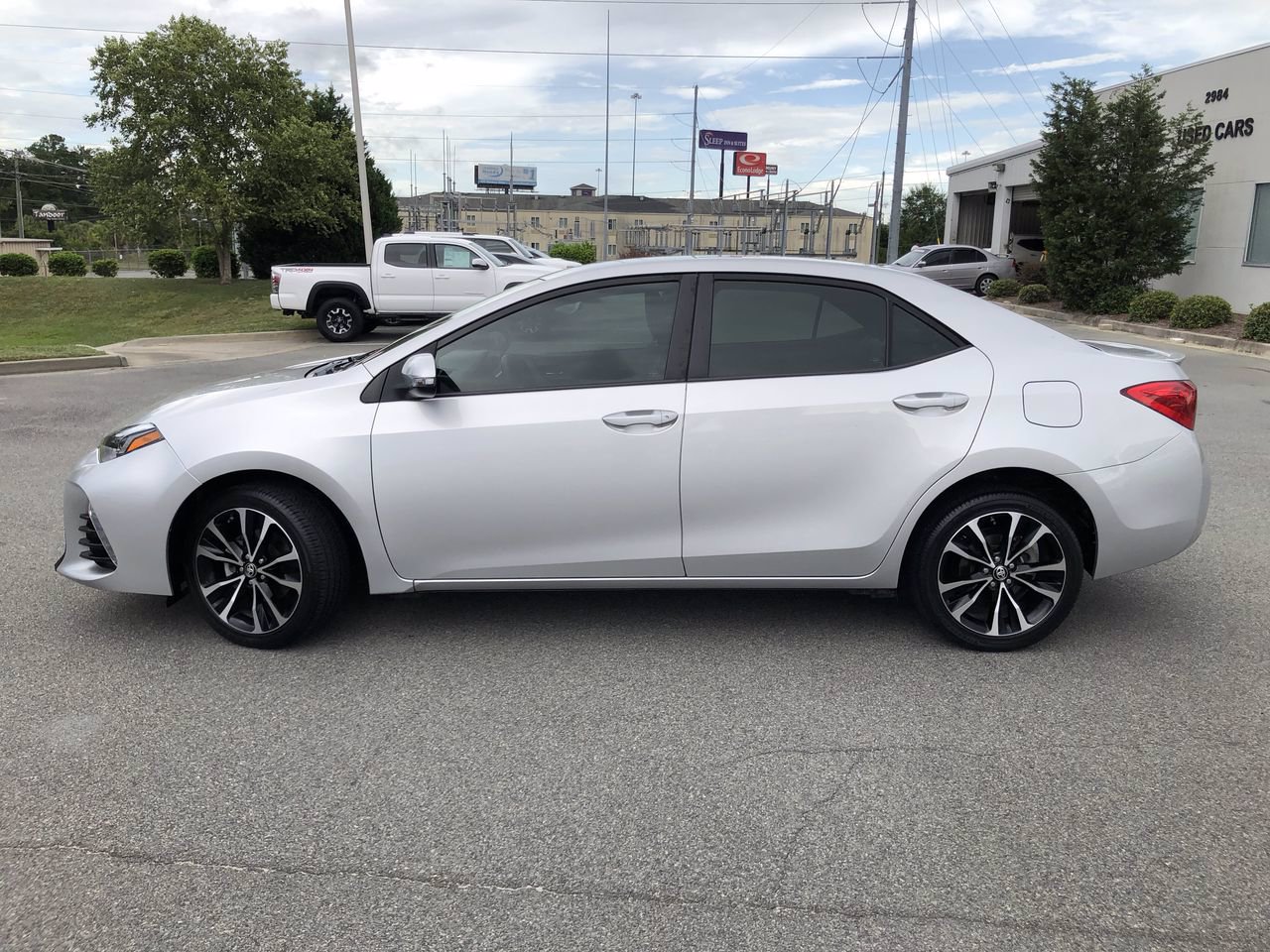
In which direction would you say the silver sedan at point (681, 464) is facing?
to the viewer's left

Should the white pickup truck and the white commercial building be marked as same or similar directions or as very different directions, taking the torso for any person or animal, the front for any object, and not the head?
very different directions

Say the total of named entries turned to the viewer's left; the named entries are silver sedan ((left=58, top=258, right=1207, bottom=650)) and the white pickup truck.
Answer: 1

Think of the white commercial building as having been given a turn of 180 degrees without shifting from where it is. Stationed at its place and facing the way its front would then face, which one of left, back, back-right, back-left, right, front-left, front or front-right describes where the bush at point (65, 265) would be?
back-left

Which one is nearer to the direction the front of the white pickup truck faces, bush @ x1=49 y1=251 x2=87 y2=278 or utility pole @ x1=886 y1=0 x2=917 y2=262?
the utility pole

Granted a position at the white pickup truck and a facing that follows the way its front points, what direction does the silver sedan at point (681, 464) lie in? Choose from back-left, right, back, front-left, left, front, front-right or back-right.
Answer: right

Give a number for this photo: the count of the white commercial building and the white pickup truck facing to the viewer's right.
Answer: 1

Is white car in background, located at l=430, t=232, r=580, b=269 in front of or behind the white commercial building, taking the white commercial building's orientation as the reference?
in front

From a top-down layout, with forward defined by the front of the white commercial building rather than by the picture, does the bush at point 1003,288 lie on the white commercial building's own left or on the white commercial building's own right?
on the white commercial building's own right

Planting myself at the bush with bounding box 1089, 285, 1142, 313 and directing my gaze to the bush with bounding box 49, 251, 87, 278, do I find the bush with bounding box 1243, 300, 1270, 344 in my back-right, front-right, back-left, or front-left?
back-left

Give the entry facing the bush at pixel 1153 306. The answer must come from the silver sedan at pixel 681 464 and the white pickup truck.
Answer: the white pickup truck

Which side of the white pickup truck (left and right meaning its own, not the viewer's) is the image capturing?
right

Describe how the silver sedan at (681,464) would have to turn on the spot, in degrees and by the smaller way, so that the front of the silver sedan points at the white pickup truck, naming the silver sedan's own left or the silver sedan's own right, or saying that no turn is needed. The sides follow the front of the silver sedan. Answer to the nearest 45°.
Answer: approximately 90° to the silver sedan's own right
